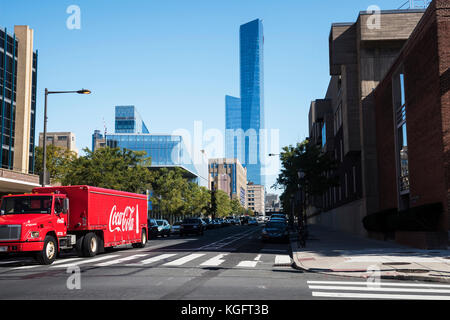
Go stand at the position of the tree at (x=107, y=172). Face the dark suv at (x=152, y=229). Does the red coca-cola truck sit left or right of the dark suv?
right

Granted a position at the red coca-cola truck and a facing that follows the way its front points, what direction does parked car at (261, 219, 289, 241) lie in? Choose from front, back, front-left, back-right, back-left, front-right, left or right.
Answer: back

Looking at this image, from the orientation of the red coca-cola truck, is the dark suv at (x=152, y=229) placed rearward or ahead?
rearward

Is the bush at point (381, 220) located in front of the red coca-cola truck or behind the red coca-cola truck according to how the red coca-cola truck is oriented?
behind

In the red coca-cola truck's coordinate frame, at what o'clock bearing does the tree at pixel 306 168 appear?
The tree is roughly at 6 o'clock from the red coca-cola truck.

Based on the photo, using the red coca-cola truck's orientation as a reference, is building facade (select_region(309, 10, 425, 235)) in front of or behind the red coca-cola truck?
behind

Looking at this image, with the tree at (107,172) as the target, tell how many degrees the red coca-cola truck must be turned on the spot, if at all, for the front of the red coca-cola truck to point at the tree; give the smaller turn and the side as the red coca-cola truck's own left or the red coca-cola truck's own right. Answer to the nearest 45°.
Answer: approximately 135° to the red coca-cola truck's own right

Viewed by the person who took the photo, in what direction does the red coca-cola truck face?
facing the viewer and to the left of the viewer

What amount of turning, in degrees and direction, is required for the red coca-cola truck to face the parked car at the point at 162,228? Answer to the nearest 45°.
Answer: approximately 135° to its right
